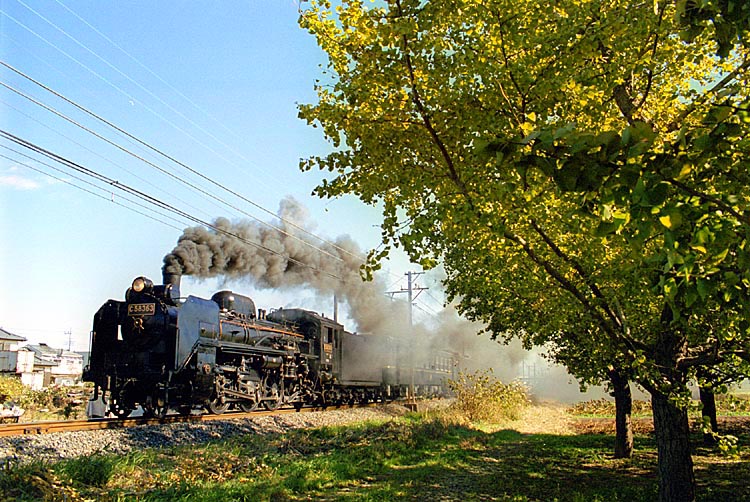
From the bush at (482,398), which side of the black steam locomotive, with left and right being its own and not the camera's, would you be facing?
back

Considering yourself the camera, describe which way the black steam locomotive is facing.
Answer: facing the viewer and to the left of the viewer

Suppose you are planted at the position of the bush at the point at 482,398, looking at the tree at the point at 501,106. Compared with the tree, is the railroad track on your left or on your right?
right

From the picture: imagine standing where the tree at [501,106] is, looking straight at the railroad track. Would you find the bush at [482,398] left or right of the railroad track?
right

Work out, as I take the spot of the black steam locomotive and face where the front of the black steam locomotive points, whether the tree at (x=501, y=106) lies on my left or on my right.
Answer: on my left

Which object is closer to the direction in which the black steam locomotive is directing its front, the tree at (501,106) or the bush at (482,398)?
the tree

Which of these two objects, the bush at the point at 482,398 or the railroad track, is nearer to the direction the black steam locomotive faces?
the railroad track

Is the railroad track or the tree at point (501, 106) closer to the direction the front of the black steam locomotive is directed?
the railroad track
